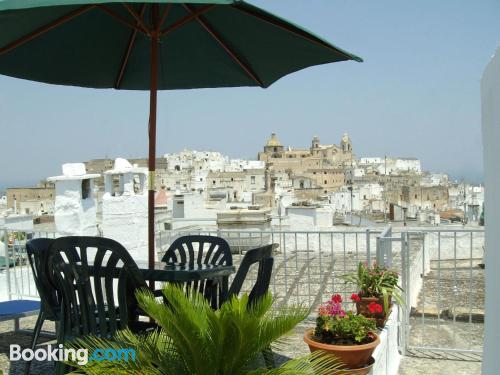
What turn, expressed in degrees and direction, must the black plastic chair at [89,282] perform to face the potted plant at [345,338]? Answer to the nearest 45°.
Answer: approximately 45° to its right

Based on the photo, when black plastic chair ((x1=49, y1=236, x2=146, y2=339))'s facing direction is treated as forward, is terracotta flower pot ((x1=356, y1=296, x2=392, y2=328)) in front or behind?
in front

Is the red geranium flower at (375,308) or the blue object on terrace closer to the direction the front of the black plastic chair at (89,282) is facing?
the red geranium flower

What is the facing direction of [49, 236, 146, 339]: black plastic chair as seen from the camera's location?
facing away from the viewer and to the right of the viewer

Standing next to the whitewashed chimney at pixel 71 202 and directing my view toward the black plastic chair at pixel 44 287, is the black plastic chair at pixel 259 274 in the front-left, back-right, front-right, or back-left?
front-left

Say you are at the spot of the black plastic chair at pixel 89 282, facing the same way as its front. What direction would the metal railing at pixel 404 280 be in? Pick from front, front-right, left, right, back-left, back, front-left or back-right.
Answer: front

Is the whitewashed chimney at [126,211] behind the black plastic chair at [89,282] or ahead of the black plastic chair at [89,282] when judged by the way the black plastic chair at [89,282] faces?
ahead

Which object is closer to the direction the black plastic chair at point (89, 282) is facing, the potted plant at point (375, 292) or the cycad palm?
the potted plant

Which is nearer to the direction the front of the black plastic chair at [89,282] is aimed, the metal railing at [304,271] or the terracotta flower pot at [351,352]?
the metal railing

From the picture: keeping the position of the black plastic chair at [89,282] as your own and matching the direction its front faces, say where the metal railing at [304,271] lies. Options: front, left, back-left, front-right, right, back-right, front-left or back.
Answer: front

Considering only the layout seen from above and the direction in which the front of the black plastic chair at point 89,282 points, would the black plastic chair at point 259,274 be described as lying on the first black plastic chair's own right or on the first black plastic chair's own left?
on the first black plastic chair's own right

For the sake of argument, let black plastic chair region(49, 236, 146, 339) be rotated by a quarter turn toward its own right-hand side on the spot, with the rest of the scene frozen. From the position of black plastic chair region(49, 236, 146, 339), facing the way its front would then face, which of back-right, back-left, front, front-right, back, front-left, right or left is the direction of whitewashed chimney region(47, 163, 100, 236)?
back-left

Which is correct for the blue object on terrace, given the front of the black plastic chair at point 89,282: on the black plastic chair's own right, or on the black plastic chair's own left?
on the black plastic chair's own left
